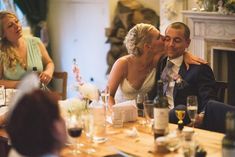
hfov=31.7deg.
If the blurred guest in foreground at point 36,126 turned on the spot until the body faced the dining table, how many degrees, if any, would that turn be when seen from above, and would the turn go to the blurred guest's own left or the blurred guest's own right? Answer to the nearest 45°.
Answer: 0° — they already face it

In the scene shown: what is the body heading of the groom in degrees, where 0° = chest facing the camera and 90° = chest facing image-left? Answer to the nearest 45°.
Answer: approximately 45°

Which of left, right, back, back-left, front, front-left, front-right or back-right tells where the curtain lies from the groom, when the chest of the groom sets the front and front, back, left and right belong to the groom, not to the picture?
right

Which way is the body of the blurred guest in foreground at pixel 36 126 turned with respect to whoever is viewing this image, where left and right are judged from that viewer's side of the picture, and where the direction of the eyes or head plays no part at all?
facing away from the viewer and to the right of the viewer

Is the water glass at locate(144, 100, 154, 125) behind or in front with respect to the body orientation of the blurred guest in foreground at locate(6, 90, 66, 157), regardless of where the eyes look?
in front

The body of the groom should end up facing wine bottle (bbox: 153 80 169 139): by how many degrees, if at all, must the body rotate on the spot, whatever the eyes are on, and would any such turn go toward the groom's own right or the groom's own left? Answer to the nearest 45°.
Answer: approximately 45° to the groom's own left

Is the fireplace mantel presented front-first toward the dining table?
yes

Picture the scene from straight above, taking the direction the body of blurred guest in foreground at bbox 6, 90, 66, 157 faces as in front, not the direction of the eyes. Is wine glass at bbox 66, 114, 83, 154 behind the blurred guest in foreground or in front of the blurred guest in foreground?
in front

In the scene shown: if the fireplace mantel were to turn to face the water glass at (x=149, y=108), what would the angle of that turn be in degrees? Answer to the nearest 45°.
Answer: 0° — it already faces it

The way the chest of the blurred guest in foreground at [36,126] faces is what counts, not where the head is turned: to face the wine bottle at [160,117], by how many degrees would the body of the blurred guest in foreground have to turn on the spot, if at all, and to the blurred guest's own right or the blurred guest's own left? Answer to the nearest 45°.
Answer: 0° — they already face it

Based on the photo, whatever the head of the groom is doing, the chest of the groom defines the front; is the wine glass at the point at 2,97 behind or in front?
in front
